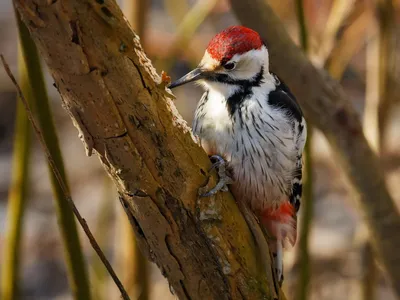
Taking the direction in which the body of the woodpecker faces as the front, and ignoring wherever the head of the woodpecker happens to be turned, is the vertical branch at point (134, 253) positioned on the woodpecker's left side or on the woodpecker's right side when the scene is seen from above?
on the woodpecker's right side

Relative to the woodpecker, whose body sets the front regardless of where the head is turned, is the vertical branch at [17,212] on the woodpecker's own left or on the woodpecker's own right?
on the woodpecker's own right

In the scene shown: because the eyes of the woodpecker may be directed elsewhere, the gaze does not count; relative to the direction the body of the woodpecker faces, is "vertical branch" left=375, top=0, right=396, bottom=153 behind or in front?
behind

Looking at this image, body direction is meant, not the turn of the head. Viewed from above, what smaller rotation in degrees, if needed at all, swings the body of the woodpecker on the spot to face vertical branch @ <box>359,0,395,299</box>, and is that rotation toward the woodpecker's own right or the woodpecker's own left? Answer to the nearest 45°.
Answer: approximately 180°

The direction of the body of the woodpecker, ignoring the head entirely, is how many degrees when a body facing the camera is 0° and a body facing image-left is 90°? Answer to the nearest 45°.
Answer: approximately 45°
